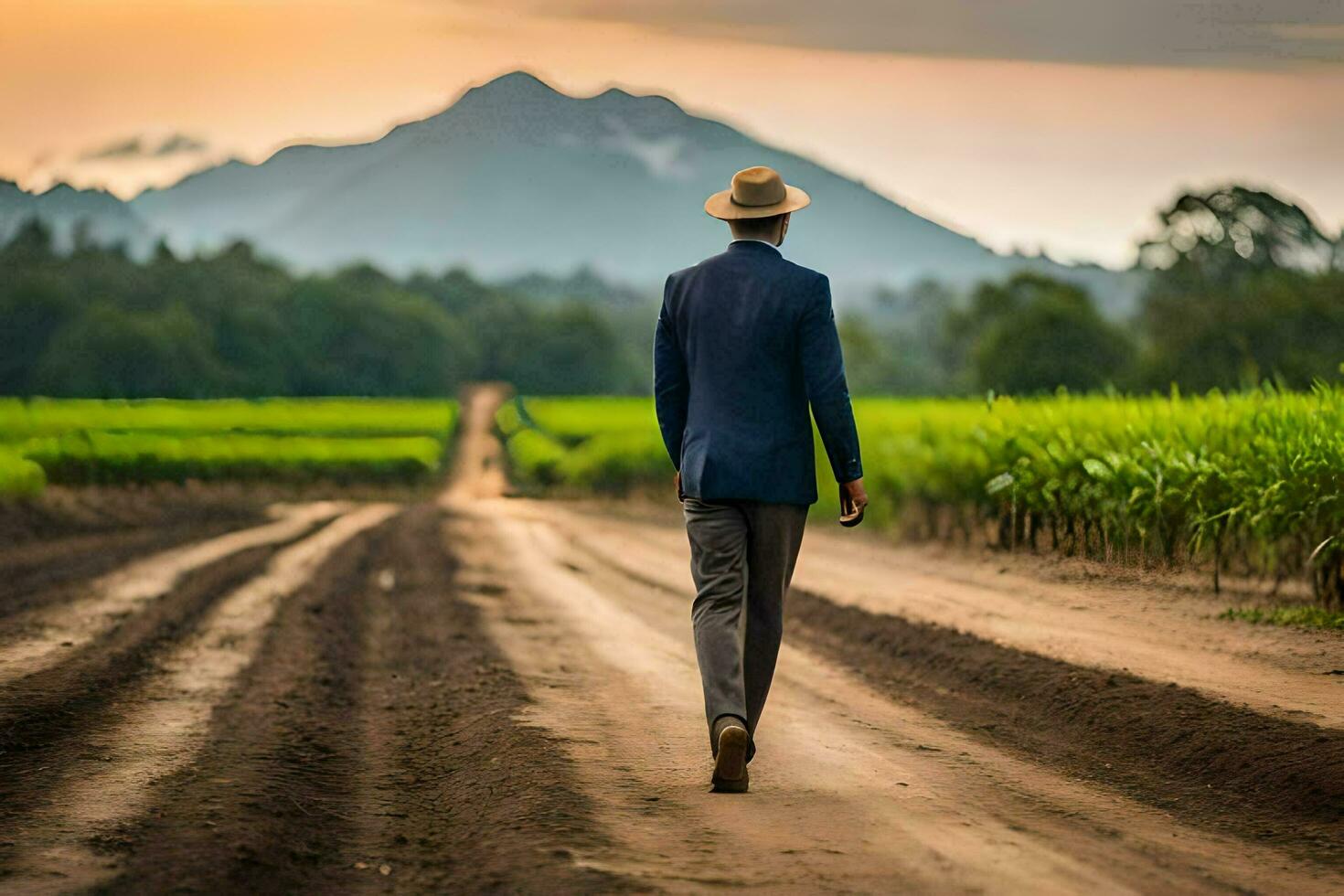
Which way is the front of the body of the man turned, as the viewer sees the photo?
away from the camera
